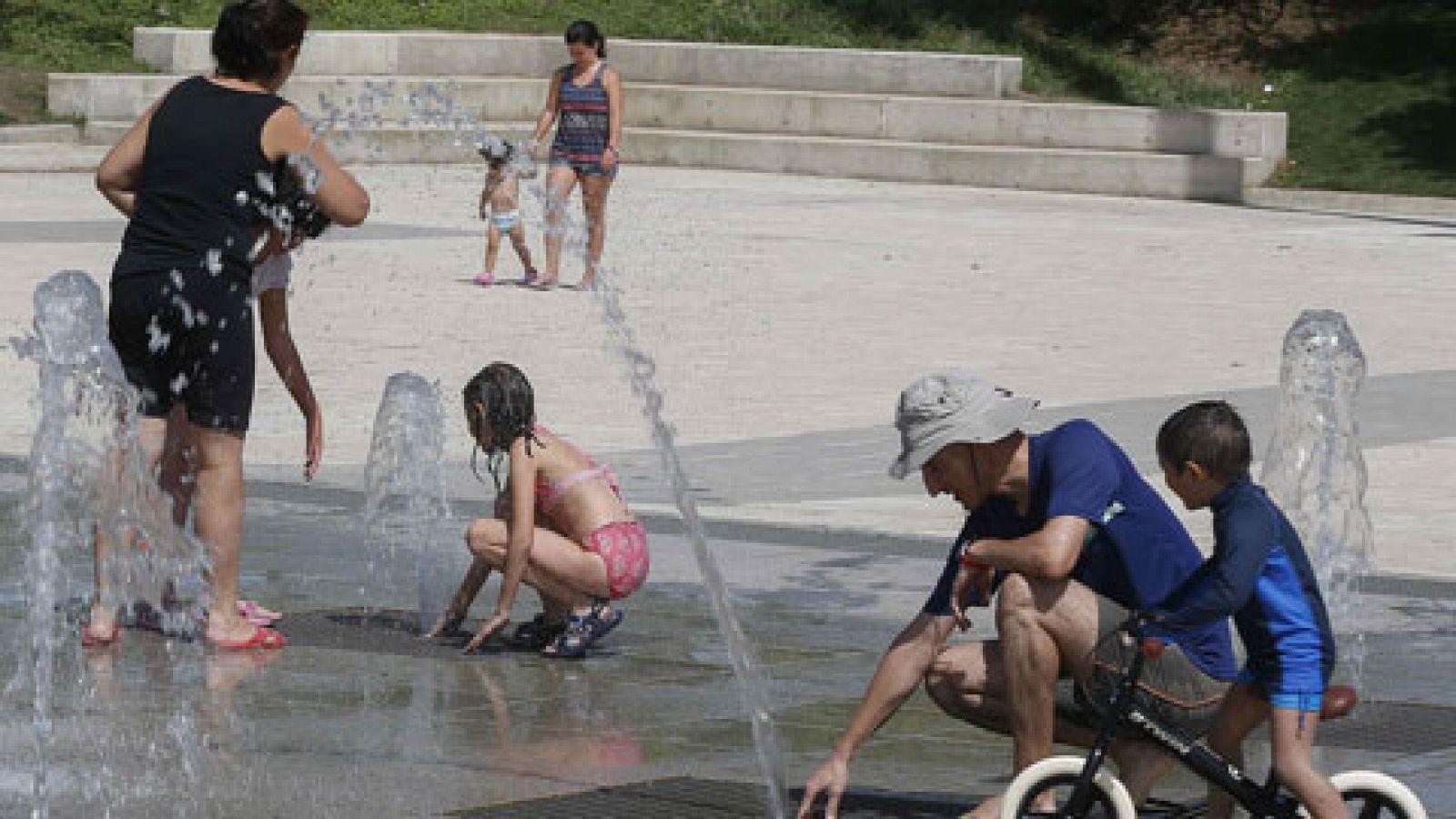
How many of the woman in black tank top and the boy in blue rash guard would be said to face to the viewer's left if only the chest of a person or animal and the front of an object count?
1

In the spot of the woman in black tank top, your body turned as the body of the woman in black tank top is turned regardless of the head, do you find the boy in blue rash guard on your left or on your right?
on your right

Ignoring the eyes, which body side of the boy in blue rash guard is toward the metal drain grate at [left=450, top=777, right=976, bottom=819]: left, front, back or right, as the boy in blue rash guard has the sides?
front

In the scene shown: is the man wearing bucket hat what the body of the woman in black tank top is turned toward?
no

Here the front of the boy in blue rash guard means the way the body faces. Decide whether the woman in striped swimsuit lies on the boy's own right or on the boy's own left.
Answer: on the boy's own right

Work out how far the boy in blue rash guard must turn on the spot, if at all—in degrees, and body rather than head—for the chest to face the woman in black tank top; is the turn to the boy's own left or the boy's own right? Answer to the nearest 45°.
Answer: approximately 45° to the boy's own right

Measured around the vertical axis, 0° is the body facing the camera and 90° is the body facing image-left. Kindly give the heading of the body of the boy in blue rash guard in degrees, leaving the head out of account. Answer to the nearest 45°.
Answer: approximately 90°

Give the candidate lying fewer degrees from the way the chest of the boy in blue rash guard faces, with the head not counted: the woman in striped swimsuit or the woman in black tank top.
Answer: the woman in black tank top

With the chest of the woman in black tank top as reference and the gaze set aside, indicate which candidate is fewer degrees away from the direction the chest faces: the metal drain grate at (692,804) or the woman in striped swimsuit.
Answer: the woman in striped swimsuit

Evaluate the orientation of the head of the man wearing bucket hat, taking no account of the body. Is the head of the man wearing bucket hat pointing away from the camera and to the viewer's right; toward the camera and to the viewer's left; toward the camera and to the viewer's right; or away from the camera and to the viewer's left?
toward the camera and to the viewer's left

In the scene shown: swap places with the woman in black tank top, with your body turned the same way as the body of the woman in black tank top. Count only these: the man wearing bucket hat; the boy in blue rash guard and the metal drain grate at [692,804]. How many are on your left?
0

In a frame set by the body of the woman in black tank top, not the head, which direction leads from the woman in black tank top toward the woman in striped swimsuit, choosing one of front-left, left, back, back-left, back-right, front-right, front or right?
front-left

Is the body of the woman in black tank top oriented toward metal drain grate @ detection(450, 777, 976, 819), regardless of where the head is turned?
no

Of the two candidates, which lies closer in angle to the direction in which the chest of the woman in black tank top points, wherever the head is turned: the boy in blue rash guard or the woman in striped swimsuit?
the woman in striped swimsuit

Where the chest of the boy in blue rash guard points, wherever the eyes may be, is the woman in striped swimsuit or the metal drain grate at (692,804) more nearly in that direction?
the metal drain grate

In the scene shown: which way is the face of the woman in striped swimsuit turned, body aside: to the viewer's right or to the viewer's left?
to the viewer's left

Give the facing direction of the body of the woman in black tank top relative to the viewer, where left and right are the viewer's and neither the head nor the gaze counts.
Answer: facing away from the viewer and to the right of the viewer
